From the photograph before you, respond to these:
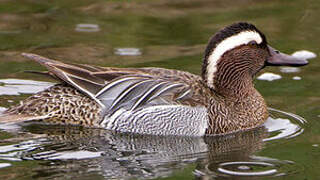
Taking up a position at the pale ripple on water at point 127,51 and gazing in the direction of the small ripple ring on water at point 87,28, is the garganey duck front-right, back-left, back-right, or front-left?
back-left

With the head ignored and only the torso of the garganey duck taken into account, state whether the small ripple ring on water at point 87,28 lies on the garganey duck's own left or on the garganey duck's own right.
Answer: on the garganey duck's own left

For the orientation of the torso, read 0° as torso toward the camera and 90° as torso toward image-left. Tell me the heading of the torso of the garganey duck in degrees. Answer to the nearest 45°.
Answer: approximately 270°

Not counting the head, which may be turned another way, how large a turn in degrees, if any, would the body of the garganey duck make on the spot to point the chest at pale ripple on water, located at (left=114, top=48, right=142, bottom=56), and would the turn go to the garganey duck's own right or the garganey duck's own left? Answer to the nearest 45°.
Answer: approximately 90° to the garganey duck's own left
